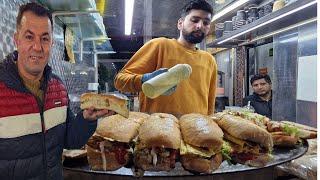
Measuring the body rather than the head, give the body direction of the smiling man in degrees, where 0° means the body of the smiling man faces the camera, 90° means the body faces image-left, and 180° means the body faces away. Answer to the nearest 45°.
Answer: approximately 315°

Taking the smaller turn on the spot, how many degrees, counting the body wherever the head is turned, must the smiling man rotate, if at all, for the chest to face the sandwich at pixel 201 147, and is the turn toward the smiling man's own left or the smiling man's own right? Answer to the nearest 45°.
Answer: approximately 45° to the smiling man's own left

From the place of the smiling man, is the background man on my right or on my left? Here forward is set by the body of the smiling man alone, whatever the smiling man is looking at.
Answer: on my left

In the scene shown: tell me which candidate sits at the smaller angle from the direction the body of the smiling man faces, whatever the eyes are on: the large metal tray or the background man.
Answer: the large metal tray

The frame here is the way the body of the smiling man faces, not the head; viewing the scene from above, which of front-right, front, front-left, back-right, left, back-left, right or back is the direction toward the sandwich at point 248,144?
front-left

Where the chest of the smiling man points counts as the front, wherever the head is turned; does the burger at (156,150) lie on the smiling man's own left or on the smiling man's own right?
on the smiling man's own left

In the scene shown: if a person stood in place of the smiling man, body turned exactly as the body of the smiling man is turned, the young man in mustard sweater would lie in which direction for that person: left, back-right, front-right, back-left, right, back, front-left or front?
left
